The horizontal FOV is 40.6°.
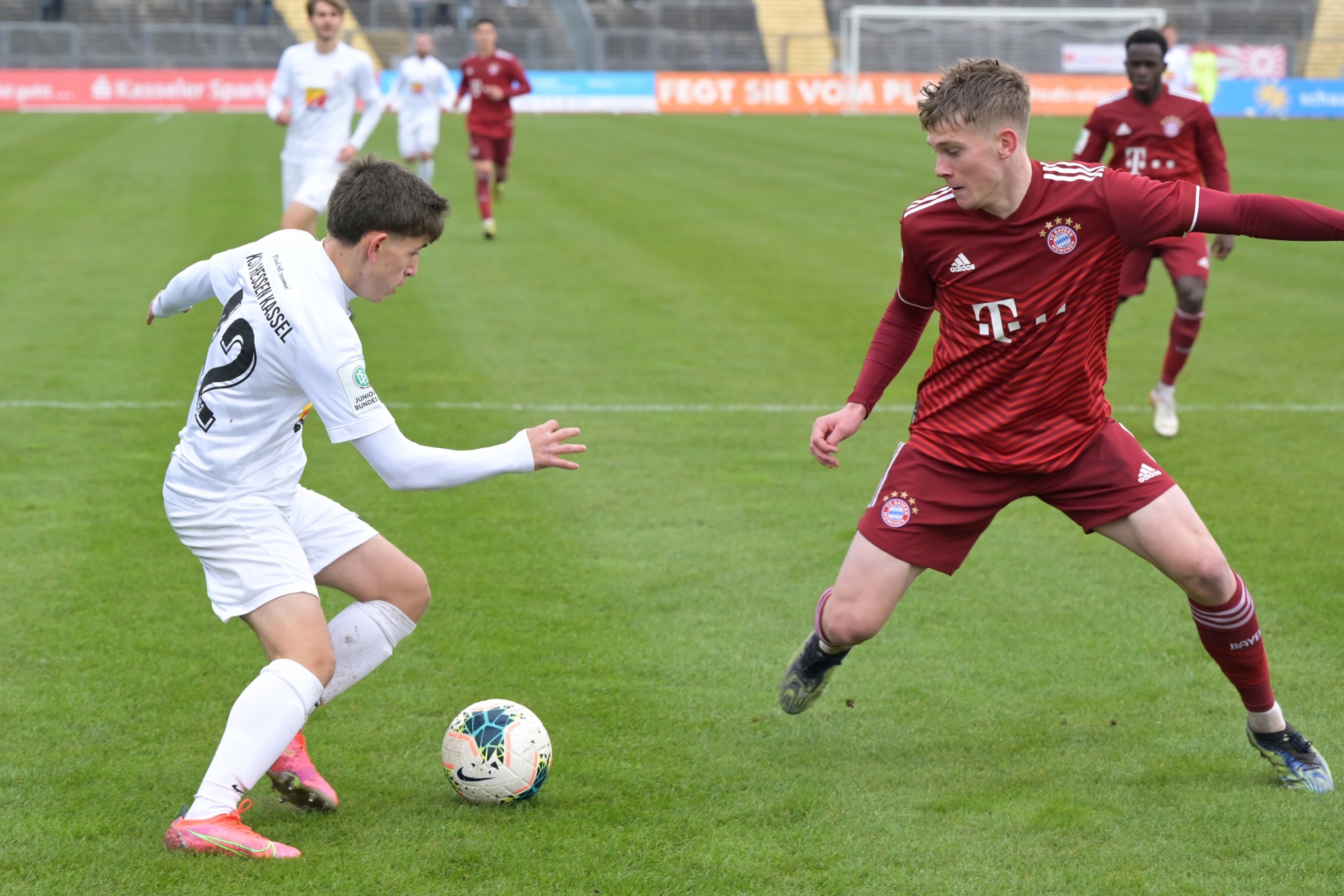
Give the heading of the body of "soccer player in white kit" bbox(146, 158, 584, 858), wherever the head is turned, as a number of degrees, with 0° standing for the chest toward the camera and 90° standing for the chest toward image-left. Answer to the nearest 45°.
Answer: approximately 270°

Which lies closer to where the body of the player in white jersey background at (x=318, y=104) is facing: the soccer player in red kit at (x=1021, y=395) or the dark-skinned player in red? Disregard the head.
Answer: the soccer player in red kit

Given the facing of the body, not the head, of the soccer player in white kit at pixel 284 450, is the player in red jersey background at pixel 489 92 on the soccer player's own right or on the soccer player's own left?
on the soccer player's own left

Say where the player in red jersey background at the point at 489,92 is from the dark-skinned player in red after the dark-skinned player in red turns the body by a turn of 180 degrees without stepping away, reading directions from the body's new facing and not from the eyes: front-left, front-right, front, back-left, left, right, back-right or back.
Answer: front-left

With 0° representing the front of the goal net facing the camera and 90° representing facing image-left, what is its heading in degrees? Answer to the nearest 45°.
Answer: approximately 0°

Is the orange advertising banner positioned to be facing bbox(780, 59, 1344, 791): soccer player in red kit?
yes
